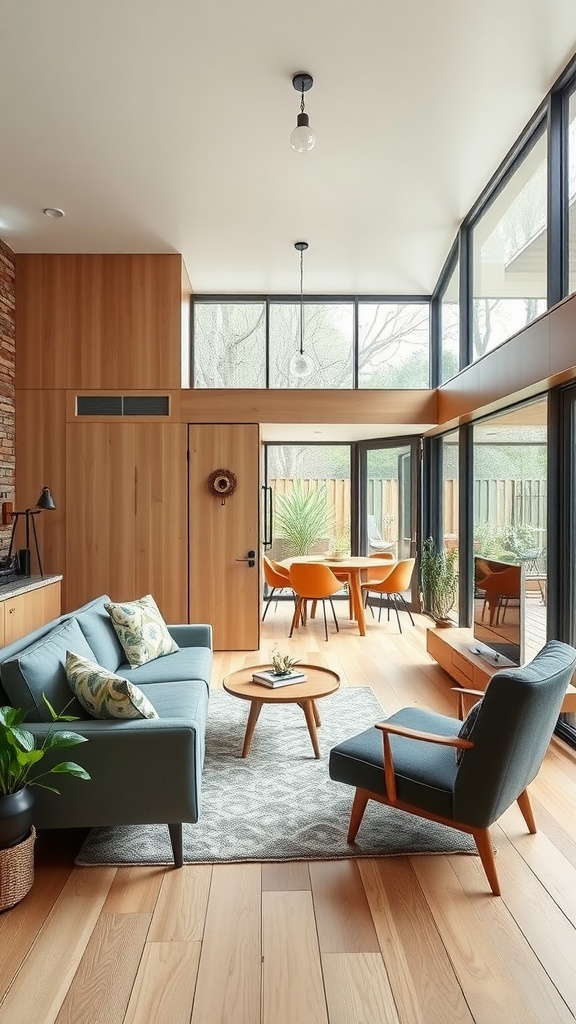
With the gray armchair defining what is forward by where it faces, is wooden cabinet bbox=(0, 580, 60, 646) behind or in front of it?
in front

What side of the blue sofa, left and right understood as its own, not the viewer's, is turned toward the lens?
right

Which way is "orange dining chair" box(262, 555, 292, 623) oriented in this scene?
to the viewer's right

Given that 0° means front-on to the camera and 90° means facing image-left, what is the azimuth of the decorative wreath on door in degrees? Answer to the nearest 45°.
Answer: approximately 0°

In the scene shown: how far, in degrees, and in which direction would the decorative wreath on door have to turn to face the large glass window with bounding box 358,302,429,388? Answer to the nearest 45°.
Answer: approximately 135° to its left

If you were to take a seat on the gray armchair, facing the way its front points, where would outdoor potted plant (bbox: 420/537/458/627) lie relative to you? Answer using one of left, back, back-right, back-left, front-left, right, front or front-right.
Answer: front-right

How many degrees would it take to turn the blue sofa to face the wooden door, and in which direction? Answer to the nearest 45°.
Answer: approximately 90° to its left

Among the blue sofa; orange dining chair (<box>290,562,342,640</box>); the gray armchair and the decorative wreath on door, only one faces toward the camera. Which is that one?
the decorative wreath on door

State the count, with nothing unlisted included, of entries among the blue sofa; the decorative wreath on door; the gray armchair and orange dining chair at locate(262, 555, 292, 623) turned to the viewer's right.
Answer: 2

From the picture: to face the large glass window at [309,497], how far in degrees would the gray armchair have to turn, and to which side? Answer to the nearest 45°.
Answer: approximately 45° to its right

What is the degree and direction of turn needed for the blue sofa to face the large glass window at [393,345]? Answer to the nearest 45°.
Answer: approximately 45° to its left

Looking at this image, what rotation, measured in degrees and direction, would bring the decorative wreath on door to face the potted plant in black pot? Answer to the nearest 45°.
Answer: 0° — it already faces it

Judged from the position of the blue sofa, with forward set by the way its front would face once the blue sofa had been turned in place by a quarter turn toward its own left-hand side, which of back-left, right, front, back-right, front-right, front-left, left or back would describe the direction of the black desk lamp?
front

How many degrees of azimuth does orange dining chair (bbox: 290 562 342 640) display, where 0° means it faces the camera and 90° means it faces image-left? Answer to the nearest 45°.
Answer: approximately 225°

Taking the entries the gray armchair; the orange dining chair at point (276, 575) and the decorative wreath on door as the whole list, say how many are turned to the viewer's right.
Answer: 1

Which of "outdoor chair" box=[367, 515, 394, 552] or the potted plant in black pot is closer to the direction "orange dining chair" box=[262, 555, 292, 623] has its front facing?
the outdoor chair

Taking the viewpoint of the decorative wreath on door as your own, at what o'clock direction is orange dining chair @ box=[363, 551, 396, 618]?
The orange dining chair is roughly at 8 o'clock from the decorative wreath on door.

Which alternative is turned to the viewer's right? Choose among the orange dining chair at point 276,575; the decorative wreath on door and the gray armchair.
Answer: the orange dining chair

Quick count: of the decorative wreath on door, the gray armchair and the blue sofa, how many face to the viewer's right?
1

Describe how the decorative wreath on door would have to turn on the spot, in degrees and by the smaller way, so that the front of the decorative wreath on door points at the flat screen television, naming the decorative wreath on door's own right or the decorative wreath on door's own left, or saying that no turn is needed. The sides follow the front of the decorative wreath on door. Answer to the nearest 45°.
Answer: approximately 45° to the decorative wreath on door's own left

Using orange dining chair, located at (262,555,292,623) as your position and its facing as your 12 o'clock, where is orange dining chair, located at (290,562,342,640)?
orange dining chair, located at (290,562,342,640) is roughly at 2 o'clock from orange dining chair, located at (262,555,292,623).
